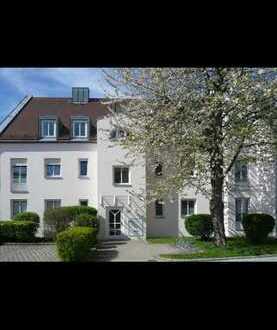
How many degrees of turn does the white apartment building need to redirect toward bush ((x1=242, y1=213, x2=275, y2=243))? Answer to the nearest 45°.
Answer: approximately 45° to its left

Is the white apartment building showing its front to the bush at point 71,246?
yes

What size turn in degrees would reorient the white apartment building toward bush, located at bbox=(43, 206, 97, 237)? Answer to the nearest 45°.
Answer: approximately 45° to its right

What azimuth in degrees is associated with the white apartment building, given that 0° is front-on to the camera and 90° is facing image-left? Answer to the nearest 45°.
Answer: approximately 0°

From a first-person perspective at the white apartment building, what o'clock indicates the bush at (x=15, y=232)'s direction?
The bush is roughly at 2 o'clock from the white apartment building.

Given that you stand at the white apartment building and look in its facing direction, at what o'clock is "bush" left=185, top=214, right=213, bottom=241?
The bush is roughly at 10 o'clock from the white apartment building.
